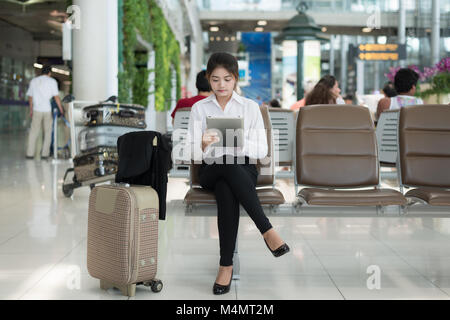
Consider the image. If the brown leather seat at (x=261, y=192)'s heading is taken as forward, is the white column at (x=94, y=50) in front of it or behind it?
behind

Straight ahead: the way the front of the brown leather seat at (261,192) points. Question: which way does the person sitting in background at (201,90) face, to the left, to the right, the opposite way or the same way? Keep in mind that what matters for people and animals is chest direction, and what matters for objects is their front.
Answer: the opposite way

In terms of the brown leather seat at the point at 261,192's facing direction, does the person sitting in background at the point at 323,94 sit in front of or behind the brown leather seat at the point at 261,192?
behind

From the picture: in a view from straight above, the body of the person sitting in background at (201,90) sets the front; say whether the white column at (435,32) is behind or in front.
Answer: in front

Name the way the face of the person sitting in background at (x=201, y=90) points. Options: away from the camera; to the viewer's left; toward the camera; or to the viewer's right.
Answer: away from the camera

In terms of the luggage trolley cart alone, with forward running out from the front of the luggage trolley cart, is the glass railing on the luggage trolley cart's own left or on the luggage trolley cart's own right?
on the luggage trolley cart's own left

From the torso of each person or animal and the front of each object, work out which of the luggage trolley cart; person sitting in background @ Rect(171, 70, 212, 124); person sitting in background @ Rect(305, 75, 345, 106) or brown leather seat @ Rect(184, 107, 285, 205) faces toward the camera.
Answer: the brown leather seat

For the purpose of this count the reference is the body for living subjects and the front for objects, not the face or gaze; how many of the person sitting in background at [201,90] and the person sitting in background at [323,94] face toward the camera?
0

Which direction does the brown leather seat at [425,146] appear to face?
toward the camera

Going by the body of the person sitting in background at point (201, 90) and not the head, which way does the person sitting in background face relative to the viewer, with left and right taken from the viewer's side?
facing away from the viewer
